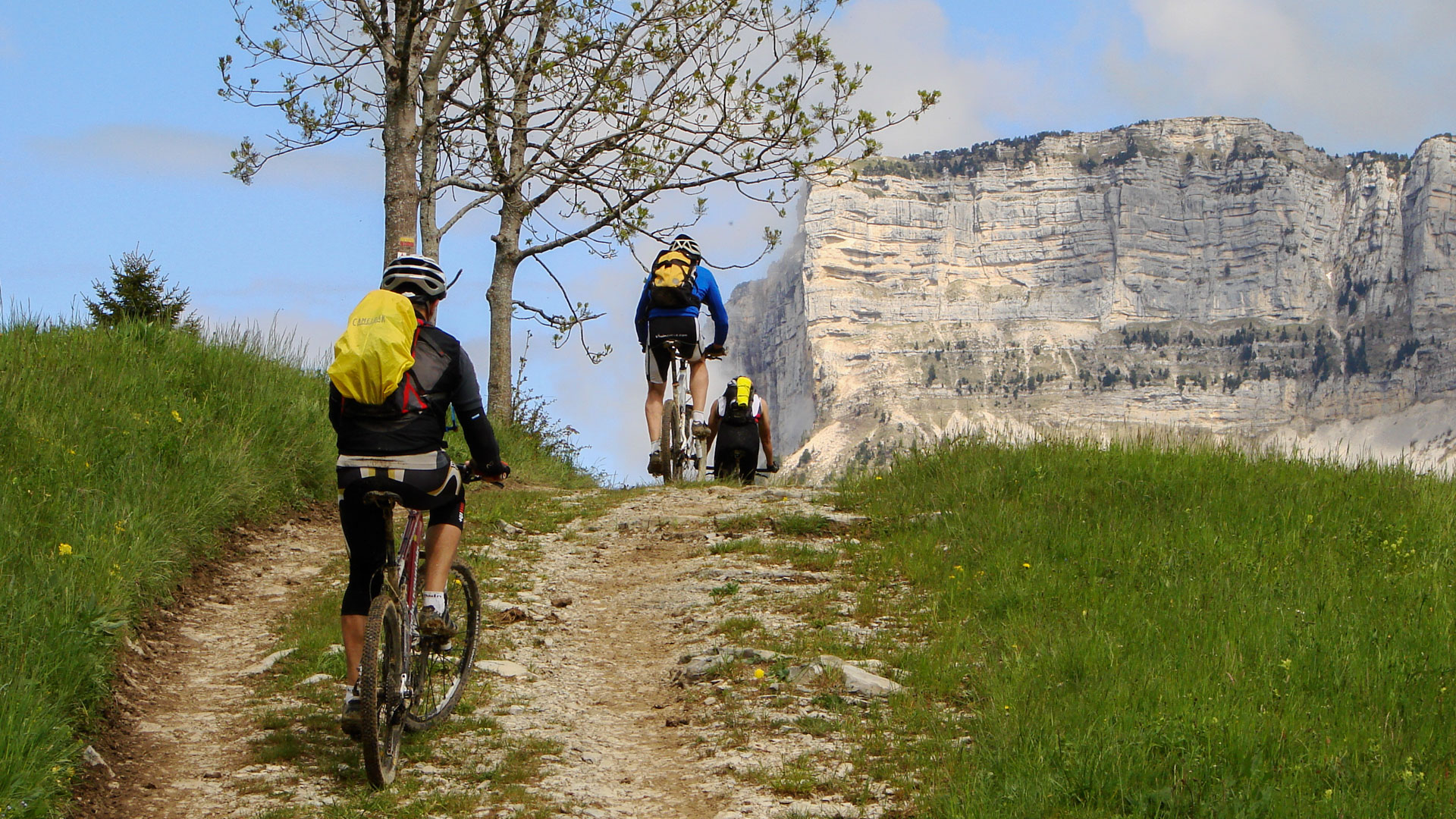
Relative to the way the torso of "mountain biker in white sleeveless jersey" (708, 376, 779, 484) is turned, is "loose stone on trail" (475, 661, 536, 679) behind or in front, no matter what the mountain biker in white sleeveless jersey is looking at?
behind

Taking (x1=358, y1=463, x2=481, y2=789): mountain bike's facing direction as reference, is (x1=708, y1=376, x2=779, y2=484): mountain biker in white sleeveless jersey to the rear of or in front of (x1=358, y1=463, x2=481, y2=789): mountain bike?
in front

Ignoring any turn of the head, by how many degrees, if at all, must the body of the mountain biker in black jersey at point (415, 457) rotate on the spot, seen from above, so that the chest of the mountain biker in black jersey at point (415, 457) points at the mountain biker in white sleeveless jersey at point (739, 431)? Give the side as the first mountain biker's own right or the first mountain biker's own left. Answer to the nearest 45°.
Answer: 0° — they already face them

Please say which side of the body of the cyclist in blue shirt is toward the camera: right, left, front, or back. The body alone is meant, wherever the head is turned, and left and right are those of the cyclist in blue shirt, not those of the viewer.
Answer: back

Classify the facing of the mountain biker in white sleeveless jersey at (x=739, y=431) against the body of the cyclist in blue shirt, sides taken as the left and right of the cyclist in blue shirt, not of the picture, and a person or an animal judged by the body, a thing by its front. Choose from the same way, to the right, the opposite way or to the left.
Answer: the same way

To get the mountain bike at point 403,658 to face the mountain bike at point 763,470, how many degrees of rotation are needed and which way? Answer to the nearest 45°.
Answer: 0° — it already faces it

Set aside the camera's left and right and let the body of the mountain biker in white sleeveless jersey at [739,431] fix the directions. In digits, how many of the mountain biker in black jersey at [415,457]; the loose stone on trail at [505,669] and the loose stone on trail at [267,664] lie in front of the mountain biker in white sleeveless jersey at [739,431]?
0

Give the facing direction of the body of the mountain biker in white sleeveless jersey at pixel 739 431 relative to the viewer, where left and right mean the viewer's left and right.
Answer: facing away from the viewer

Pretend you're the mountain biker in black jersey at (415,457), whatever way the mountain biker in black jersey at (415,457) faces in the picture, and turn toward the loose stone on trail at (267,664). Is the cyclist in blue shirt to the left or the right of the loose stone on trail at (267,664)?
right

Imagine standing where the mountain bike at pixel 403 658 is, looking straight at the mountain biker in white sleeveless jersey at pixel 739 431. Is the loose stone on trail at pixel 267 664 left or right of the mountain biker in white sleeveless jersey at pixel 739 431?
left

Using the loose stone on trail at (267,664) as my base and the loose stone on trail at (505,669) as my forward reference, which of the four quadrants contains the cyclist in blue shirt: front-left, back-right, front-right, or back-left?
front-left

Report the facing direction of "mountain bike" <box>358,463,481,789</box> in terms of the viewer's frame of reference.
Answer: facing away from the viewer and to the right of the viewer

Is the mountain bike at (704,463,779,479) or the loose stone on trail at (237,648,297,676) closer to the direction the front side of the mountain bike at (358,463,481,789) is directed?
the mountain bike

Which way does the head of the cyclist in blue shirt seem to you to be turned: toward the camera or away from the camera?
away from the camera

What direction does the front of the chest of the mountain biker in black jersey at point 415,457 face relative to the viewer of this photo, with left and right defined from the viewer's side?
facing away from the viewer and to the right of the viewer

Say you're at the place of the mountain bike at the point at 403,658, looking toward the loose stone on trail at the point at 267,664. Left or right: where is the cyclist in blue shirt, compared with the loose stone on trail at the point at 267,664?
right

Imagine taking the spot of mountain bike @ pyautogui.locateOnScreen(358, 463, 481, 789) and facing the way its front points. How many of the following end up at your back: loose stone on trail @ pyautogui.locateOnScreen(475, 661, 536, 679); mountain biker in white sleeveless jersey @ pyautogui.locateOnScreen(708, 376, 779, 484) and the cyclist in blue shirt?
0

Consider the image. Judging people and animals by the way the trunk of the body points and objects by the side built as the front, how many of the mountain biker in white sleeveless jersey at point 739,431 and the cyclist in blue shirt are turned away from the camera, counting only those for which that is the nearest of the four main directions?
2

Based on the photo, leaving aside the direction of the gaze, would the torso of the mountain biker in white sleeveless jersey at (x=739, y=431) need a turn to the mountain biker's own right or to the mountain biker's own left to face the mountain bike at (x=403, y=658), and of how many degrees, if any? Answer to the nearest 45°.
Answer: approximately 180°
